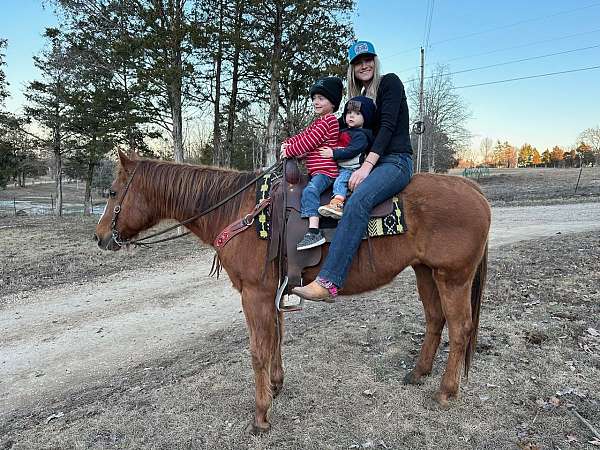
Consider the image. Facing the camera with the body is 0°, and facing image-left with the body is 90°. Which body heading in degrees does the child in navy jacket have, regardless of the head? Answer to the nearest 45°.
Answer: approximately 45°

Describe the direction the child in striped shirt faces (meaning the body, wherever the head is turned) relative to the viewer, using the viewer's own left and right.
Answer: facing to the left of the viewer

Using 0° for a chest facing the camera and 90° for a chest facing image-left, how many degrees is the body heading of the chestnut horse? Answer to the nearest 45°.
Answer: approximately 90°

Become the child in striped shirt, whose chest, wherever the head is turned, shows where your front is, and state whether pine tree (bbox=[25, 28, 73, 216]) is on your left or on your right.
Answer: on your right
